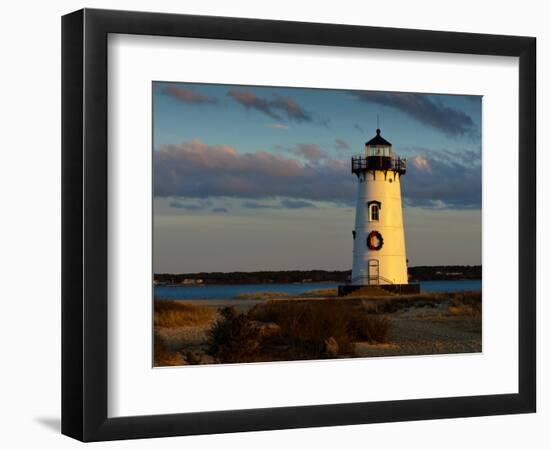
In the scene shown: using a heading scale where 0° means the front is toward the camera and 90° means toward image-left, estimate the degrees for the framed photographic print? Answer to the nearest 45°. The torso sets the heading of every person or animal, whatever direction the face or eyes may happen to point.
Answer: approximately 315°
